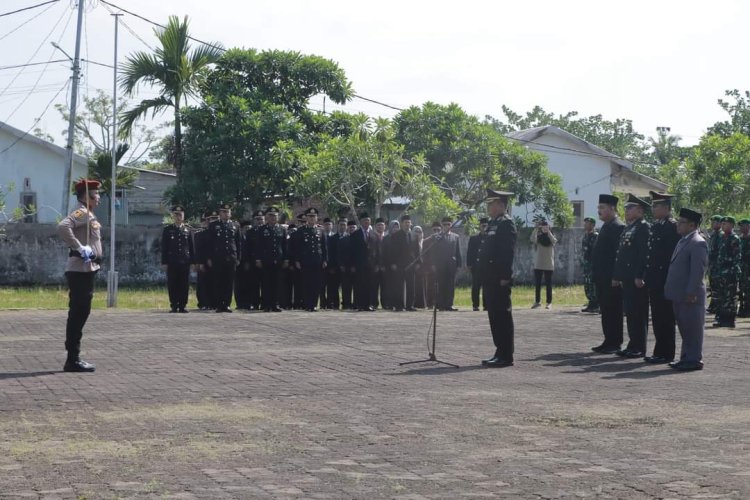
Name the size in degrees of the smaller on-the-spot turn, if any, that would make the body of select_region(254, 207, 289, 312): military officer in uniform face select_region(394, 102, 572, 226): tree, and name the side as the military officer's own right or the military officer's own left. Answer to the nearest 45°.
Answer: approximately 135° to the military officer's own left

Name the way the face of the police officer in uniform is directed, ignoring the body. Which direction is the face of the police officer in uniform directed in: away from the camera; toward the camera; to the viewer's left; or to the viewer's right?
to the viewer's right

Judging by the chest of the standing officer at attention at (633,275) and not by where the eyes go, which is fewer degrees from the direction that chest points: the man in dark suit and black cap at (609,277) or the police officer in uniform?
the police officer in uniform

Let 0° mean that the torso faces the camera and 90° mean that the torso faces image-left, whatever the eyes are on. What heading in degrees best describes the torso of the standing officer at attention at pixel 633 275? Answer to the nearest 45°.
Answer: approximately 90°

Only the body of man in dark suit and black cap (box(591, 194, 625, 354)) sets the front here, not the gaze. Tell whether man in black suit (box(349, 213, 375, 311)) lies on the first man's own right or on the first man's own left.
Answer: on the first man's own right

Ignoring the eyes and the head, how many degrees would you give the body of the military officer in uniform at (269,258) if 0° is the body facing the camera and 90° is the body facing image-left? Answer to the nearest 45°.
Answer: approximately 0°

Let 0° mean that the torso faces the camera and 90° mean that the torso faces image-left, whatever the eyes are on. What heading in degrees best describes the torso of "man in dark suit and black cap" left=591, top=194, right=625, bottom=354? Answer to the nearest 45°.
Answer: approximately 90°

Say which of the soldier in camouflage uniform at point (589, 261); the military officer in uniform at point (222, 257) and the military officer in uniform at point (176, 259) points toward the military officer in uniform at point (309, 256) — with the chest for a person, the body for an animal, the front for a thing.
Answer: the soldier in camouflage uniform

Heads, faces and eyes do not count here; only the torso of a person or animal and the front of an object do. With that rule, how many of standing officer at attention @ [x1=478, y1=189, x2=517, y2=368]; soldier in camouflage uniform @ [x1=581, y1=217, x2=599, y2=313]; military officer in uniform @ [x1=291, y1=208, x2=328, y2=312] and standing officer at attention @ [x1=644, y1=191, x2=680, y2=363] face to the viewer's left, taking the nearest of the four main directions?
3

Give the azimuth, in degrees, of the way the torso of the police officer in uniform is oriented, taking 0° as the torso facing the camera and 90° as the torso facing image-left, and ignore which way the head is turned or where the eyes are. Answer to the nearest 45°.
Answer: approximately 270°
